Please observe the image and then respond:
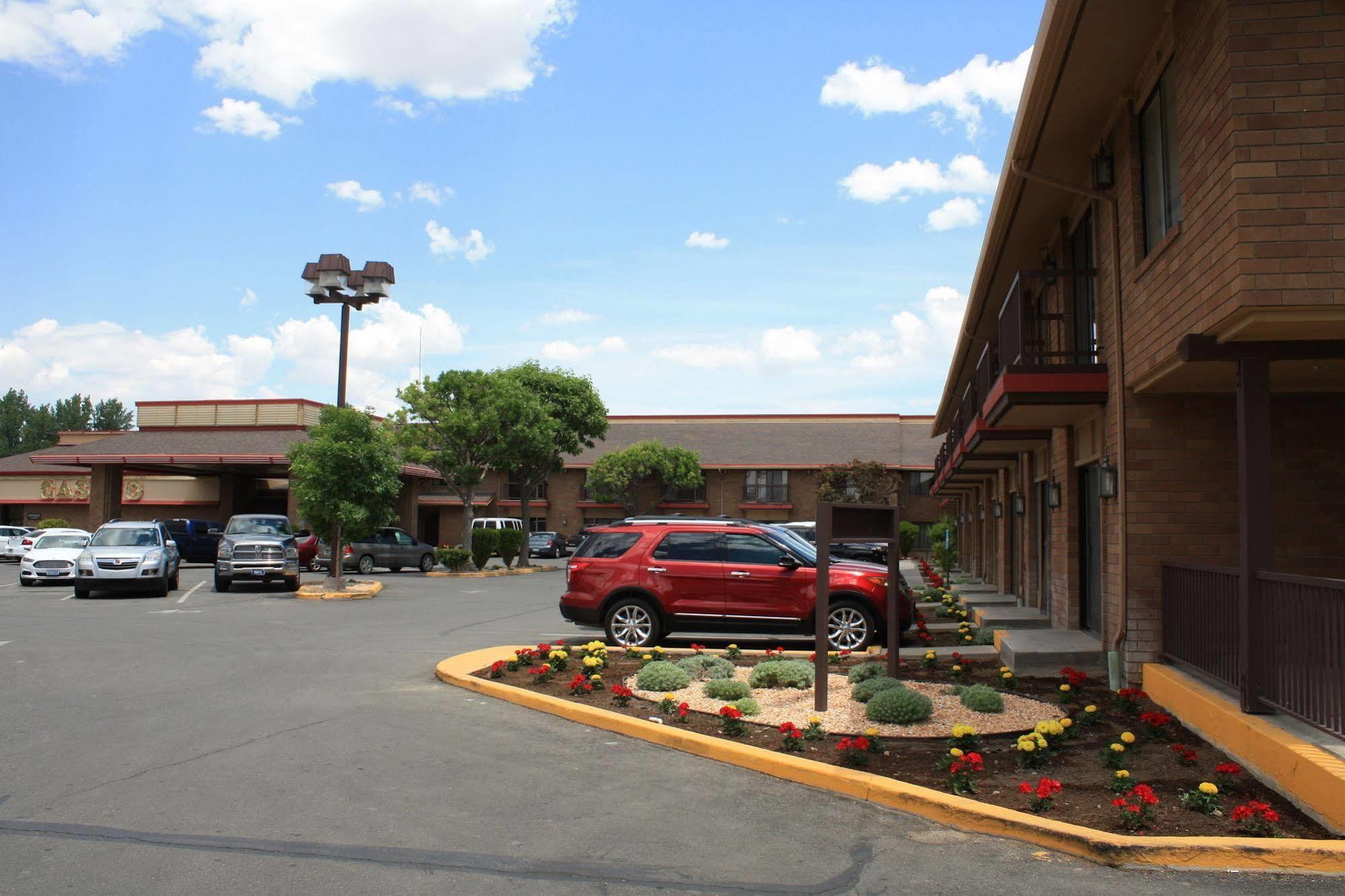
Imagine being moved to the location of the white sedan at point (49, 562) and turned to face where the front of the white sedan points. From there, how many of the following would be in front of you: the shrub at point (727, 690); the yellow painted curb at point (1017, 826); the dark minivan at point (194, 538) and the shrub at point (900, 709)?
3

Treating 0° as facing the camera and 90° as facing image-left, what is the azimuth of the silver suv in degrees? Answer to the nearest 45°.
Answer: approximately 0°

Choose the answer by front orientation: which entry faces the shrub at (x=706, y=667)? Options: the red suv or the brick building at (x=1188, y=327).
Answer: the brick building

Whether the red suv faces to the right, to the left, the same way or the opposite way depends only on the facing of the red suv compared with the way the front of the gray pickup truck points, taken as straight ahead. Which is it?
to the left

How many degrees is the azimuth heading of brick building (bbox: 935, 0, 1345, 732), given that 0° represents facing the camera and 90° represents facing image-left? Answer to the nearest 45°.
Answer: approximately 90°

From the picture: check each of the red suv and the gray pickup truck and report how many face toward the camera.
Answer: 1

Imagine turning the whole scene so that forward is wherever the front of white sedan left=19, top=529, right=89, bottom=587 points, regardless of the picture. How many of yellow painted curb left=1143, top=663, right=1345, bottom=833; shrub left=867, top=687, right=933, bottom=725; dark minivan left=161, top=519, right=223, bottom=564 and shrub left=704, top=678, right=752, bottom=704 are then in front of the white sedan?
3

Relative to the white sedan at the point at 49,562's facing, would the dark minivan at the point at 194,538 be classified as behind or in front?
behind

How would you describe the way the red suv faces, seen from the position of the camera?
facing to the right of the viewer
